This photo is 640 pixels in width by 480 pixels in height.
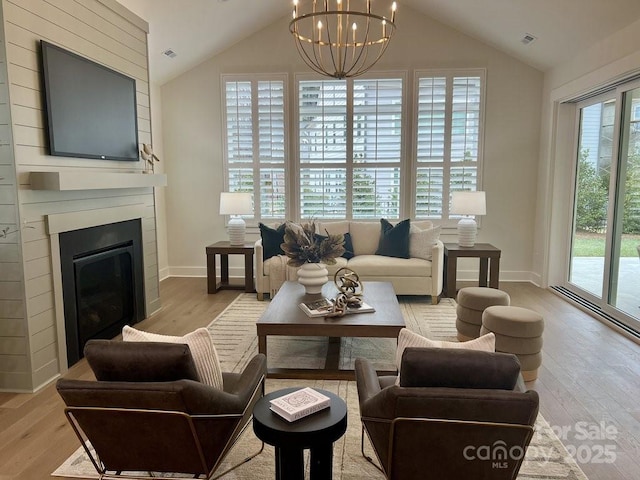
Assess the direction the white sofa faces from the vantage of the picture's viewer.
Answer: facing the viewer

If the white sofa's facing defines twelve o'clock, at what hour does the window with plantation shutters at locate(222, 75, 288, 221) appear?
The window with plantation shutters is roughly at 4 o'clock from the white sofa.

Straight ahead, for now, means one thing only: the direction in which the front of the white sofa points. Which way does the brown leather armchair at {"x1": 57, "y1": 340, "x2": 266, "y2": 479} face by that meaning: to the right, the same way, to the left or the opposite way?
the opposite way

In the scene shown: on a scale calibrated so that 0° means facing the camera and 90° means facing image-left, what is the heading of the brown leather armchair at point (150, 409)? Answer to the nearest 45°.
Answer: approximately 225°

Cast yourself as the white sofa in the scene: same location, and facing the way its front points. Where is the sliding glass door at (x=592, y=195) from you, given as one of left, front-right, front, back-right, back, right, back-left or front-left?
left

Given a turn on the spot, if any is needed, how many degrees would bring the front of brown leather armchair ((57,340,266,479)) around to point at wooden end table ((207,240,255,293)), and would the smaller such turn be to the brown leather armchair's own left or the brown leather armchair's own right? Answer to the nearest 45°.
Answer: approximately 45° to the brown leather armchair's own left

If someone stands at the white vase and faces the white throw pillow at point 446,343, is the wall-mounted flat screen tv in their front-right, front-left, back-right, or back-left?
back-right

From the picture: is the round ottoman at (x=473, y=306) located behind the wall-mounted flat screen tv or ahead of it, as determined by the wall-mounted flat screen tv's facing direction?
ahead

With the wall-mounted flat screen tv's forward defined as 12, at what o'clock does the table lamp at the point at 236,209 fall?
The table lamp is roughly at 9 o'clock from the wall-mounted flat screen tv.

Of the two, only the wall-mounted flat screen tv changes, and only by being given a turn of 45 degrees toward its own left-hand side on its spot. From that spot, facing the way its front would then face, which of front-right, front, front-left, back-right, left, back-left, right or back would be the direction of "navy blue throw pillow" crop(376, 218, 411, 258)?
front

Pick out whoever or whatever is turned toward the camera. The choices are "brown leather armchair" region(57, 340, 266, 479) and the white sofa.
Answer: the white sofa

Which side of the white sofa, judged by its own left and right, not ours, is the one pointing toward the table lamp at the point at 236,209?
right

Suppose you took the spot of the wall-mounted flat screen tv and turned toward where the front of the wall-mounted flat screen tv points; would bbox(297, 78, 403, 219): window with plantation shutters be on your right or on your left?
on your left

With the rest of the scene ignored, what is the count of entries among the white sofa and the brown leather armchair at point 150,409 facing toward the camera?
1

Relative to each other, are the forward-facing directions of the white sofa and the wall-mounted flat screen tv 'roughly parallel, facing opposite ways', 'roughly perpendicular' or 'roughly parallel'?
roughly perpendicular

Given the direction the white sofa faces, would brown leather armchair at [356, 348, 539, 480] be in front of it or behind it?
in front

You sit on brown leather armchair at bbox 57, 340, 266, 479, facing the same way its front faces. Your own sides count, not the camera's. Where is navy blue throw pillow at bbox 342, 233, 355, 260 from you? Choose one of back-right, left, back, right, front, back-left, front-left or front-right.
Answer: front

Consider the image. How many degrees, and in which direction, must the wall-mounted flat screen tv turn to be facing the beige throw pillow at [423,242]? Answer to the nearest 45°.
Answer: approximately 45° to its left
